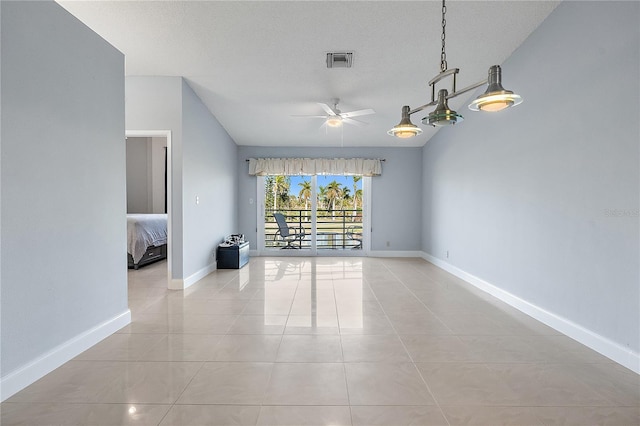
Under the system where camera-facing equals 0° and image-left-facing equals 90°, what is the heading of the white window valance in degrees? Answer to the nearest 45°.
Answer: approximately 0°

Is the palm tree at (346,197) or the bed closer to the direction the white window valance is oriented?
the bed

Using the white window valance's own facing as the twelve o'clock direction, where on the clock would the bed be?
The bed is roughly at 2 o'clock from the white window valance.
